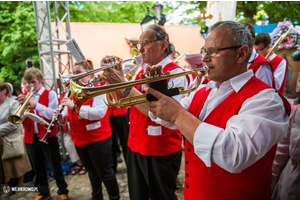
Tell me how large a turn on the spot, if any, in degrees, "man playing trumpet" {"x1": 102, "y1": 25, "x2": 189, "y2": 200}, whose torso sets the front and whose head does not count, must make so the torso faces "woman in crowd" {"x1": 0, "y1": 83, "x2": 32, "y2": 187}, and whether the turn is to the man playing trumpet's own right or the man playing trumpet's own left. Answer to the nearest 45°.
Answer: approximately 90° to the man playing trumpet's own right

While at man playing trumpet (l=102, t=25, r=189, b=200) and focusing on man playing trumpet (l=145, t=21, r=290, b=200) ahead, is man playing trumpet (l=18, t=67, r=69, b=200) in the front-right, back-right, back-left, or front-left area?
back-right

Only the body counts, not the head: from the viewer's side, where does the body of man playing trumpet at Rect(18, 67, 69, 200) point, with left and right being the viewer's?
facing the viewer and to the left of the viewer

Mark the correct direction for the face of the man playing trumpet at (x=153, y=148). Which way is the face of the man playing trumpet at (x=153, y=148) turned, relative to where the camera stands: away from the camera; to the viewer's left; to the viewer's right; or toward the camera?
to the viewer's left

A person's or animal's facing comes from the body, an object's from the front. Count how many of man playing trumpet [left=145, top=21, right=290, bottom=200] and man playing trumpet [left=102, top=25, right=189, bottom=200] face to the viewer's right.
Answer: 0

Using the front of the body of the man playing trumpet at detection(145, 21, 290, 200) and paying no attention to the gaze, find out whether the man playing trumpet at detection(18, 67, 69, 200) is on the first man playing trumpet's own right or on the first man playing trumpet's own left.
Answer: on the first man playing trumpet's own right

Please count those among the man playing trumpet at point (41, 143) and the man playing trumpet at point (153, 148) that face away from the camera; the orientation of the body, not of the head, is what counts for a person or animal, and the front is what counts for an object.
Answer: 0

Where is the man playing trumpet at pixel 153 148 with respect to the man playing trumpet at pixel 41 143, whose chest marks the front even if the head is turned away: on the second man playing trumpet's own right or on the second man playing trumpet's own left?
on the second man playing trumpet's own left

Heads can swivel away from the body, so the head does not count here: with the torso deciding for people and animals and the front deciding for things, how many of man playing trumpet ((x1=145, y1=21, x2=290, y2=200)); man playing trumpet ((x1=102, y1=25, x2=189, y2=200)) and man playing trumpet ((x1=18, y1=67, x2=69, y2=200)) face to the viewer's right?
0

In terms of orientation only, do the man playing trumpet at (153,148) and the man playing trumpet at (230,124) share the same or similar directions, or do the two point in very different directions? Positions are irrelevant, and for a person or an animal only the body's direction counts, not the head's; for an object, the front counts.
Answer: same or similar directions

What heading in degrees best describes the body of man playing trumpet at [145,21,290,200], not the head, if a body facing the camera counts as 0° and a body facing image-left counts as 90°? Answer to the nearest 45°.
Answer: approximately 45°
